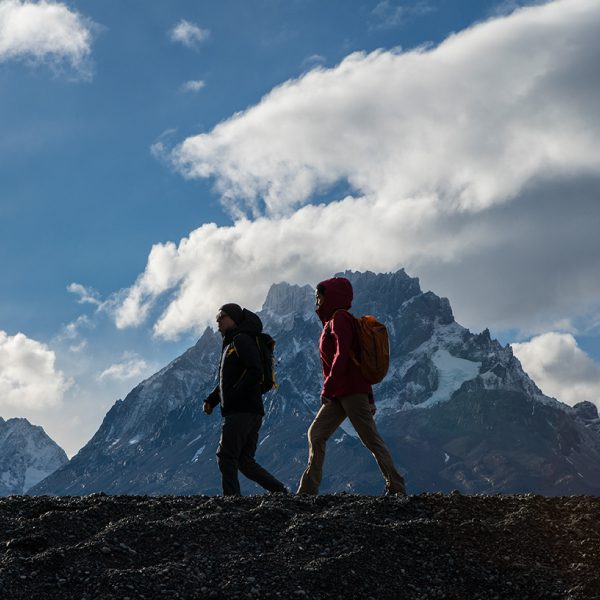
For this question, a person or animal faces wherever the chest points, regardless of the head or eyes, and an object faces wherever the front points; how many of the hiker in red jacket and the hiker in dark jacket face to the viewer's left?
2

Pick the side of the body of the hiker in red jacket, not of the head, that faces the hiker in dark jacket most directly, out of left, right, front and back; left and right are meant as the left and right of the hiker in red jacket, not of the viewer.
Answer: front

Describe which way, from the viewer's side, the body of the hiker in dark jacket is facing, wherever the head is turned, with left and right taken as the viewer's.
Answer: facing to the left of the viewer

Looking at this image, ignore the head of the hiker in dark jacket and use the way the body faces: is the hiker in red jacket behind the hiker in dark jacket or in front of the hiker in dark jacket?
behind

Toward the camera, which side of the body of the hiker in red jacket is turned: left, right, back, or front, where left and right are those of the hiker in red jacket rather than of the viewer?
left
